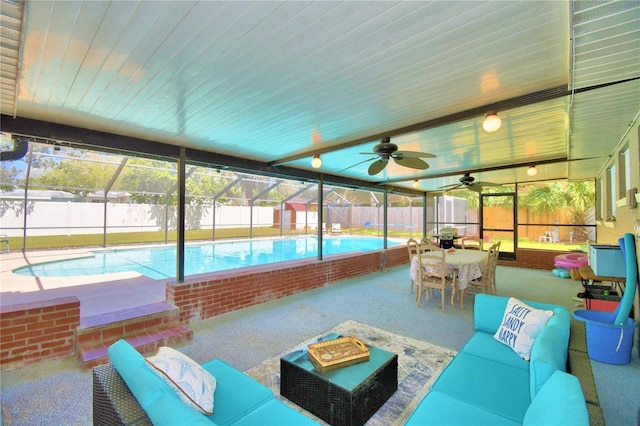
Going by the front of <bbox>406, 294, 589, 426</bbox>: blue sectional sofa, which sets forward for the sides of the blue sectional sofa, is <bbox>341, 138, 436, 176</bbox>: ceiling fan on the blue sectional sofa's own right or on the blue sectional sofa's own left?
on the blue sectional sofa's own right

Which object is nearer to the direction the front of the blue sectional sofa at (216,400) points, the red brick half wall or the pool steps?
the red brick half wall

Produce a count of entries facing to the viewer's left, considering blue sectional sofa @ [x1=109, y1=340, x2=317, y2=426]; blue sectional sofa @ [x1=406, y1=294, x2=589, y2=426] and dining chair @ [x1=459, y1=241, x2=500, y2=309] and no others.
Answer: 2

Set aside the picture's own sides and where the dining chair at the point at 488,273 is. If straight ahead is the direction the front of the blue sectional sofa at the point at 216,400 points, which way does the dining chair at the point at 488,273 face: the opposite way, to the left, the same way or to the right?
to the left

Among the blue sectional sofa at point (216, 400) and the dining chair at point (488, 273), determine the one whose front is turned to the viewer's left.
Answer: the dining chair

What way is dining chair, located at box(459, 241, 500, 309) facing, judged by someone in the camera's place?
facing to the left of the viewer

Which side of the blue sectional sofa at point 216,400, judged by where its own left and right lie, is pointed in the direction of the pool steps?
left

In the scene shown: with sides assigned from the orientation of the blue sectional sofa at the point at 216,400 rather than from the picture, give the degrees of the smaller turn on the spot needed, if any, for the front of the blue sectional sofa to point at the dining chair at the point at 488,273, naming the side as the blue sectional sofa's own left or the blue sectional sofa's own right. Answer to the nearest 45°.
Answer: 0° — it already faces it

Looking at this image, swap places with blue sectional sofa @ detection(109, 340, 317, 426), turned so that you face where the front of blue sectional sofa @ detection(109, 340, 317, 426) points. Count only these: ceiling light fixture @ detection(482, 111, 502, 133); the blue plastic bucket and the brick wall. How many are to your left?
1

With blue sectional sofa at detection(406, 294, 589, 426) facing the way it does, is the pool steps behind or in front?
in front

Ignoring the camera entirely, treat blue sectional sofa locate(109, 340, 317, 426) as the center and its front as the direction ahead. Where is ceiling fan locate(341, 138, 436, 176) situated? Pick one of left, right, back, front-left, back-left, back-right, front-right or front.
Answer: front

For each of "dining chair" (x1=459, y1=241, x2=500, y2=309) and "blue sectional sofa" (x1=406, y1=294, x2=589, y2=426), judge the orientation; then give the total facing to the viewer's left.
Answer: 2

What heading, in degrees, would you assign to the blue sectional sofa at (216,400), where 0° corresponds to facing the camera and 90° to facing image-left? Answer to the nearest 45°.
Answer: approximately 225°

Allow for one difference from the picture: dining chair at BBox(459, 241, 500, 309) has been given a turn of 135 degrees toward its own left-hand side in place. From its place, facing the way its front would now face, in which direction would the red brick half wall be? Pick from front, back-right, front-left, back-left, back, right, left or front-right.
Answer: right

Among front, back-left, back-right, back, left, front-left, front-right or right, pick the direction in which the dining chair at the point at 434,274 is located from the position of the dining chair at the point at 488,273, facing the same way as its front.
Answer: front-left

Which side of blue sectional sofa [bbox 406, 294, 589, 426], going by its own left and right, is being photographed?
left

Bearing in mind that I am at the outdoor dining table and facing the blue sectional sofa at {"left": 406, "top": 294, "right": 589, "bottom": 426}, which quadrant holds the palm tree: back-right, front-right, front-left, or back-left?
back-left

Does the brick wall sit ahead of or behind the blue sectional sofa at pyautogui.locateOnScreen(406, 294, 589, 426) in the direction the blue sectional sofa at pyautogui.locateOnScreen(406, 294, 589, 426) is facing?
ahead

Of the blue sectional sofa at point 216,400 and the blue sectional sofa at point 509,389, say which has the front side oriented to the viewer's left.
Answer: the blue sectional sofa at point 509,389

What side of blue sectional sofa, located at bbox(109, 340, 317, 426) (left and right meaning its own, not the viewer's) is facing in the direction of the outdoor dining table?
front
